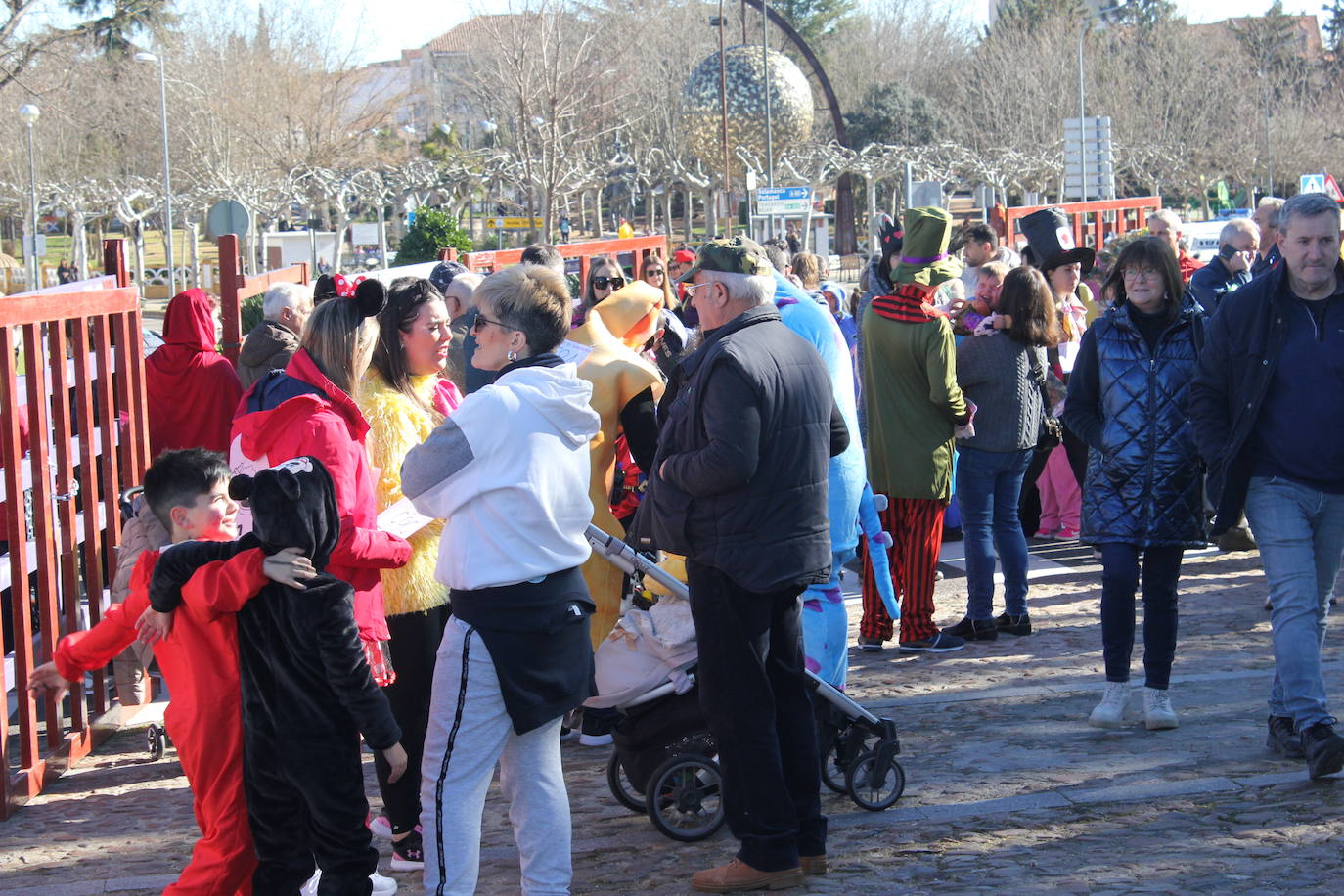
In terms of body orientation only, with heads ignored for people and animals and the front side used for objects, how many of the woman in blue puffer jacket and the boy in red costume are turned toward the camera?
1

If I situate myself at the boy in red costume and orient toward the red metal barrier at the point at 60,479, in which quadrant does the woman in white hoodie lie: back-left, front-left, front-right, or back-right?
back-right

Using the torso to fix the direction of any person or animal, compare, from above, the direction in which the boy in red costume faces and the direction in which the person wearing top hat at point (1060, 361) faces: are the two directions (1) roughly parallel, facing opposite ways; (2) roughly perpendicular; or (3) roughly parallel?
roughly perpendicular

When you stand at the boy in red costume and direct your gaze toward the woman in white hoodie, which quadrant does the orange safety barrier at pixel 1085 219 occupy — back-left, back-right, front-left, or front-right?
front-left

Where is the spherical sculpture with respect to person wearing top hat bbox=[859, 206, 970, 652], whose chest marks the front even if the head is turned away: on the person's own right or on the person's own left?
on the person's own left

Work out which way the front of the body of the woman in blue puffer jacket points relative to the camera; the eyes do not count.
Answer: toward the camera

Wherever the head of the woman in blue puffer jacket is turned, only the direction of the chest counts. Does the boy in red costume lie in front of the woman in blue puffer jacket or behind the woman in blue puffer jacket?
in front

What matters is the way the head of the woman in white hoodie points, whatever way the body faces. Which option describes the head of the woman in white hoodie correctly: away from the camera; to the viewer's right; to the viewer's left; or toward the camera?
to the viewer's left

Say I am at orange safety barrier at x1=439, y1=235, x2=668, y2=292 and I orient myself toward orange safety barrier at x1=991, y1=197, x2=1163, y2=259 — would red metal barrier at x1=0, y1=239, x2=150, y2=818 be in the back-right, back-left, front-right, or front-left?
back-right

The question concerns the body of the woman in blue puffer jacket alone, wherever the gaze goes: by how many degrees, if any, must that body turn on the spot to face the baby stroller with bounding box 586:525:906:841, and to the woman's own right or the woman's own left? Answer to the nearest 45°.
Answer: approximately 45° to the woman's own right

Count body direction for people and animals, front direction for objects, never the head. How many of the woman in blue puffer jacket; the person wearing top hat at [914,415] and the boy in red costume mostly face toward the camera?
1

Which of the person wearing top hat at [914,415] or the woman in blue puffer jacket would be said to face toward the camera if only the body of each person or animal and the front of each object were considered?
the woman in blue puffer jacket

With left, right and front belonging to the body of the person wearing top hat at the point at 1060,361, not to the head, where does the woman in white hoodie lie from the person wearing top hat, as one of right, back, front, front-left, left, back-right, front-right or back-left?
front-right

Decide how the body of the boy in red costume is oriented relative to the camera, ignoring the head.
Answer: to the viewer's right
